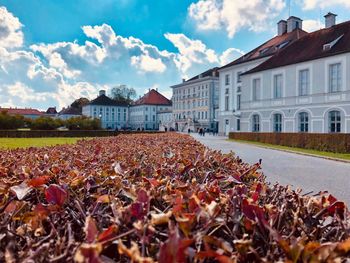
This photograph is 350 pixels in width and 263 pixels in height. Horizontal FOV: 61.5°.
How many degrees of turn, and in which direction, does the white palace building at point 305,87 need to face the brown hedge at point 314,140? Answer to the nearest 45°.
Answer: approximately 45° to its left

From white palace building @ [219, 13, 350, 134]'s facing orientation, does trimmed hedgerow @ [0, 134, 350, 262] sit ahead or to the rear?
ahead

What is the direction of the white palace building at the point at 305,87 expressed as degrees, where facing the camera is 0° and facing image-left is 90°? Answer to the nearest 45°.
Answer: approximately 45°
